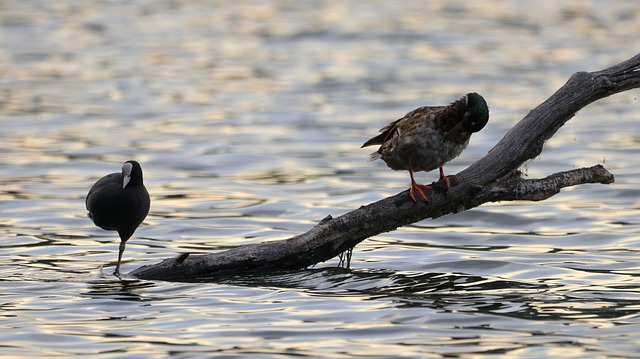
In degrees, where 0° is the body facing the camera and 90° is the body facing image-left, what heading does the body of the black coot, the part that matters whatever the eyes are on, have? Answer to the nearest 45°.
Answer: approximately 315°

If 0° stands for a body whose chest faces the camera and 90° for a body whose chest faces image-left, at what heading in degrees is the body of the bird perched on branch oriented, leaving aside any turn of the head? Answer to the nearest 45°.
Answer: approximately 315°

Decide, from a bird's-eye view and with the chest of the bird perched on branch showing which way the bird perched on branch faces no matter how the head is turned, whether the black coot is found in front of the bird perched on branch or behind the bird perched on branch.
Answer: behind
